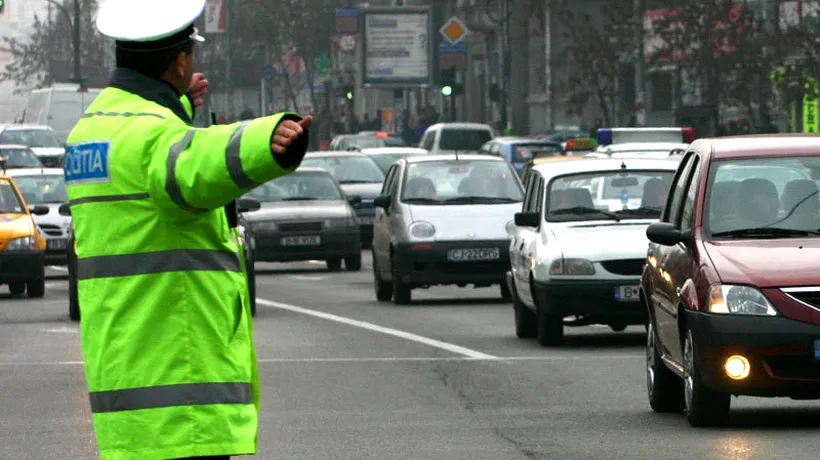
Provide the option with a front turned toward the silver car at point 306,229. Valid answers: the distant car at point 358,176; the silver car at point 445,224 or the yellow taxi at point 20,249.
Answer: the distant car

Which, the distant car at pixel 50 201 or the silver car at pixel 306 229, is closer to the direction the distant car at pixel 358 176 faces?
the silver car

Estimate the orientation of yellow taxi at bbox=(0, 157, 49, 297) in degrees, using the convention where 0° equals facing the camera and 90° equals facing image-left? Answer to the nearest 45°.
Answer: approximately 0°

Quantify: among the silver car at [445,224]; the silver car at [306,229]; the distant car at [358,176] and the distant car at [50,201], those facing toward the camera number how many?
4

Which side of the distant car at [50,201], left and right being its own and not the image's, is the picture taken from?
front

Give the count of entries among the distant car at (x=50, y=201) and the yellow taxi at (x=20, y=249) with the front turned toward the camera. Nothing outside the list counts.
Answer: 2

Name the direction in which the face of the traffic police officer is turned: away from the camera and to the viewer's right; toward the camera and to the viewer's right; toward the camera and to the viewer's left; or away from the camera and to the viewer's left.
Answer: away from the camera and to the viewer's right

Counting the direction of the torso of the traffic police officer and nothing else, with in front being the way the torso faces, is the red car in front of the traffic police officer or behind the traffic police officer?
in front

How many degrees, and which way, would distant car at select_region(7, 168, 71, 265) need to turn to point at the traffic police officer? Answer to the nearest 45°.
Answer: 0° — it already faces them

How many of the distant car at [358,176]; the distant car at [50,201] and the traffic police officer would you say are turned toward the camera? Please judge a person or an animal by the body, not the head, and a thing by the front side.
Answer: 2

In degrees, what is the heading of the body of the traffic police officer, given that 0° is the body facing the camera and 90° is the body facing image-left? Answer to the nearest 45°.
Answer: approximately 225°

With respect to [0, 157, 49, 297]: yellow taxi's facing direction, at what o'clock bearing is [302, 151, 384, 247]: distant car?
The distant car is roughly at 7 o'clock from the yellow taxi.

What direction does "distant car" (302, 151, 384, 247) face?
toward the camera

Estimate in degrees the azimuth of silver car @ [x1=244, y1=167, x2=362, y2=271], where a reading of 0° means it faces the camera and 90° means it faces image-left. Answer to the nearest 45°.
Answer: approximately 0°

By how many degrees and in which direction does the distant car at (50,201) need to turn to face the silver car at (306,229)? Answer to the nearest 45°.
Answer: approximately 45° to its left
